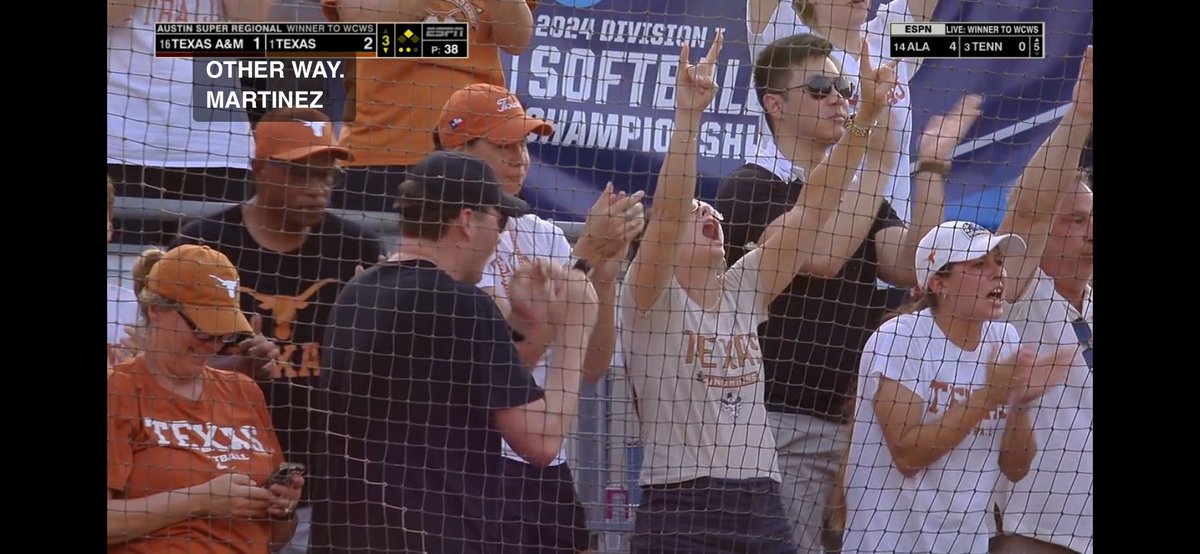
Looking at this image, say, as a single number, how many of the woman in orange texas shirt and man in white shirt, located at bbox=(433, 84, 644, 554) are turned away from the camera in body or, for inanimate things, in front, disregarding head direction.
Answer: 0

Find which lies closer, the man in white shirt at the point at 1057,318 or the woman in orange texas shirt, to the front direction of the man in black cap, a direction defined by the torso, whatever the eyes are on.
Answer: the man in white shirt

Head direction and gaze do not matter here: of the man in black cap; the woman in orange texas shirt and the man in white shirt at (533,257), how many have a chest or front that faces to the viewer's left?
0

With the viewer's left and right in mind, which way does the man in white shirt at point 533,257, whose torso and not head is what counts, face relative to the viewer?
facing the viewer and to the right of the viewer

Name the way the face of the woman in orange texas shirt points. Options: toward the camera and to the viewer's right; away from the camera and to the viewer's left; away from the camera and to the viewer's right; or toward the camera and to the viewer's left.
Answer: toward the camera and to the viewer's right

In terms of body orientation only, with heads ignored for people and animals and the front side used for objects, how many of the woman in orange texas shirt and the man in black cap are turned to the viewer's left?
0

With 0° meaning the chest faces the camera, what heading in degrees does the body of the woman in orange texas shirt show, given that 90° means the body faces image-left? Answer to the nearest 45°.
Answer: approximately 315°

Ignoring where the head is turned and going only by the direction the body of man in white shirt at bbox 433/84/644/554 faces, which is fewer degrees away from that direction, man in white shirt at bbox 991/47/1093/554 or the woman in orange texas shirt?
the man in white shirt

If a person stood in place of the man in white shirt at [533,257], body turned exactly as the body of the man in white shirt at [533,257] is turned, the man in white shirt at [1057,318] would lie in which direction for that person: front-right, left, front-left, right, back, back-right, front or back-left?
front-left

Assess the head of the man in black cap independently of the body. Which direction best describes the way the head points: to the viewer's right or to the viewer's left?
to the viewer's right

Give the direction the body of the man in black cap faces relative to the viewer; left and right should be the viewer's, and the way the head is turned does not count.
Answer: facing away from the viewer and to the right of the viewer

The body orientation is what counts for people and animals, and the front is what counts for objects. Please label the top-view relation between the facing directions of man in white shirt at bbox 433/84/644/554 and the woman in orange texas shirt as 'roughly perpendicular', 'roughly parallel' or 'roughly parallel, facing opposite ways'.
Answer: roughly parallel
